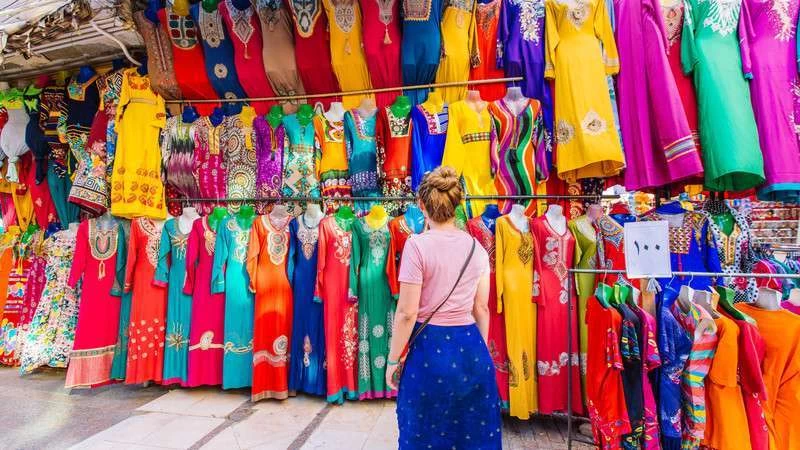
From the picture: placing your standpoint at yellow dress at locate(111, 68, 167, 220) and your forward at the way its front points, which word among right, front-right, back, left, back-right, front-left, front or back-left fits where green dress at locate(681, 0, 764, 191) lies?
front-left

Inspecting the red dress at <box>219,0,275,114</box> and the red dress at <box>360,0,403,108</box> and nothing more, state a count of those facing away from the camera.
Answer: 0

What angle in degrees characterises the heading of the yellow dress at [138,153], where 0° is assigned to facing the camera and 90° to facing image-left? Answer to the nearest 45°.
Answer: approximately 0°

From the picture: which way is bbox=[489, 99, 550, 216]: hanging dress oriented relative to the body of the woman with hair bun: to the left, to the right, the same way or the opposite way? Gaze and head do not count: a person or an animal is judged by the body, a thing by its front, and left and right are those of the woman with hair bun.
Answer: the opposite way

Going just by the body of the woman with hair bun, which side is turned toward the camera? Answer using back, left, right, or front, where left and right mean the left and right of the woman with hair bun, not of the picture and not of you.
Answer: back

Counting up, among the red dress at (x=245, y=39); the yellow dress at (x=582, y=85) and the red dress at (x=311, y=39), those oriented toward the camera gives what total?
3

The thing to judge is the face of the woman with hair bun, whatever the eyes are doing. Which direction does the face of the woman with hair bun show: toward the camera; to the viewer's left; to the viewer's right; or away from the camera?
away from the camera

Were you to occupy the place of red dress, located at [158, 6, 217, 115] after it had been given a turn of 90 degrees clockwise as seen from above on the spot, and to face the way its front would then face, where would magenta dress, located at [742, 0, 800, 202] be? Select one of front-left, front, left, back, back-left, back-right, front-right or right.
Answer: back-left
